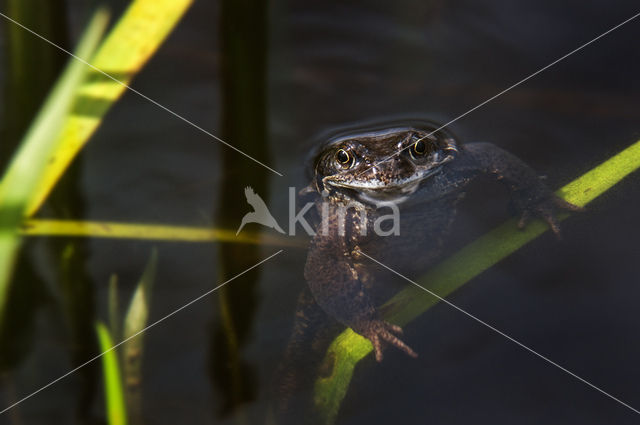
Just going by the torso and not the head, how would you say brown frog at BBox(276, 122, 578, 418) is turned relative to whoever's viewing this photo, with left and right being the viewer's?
facing the viewer

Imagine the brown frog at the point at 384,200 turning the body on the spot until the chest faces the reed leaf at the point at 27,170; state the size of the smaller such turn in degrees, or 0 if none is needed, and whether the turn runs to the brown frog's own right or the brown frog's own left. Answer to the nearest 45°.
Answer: approximately 45° to the brown frog's own right

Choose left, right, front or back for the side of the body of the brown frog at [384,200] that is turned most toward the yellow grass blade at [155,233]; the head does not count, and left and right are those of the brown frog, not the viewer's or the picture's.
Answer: right

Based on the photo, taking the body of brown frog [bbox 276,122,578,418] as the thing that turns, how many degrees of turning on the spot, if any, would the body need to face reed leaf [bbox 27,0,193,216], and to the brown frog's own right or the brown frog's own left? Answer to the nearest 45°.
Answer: approximately 45° to the brown frog's own right
